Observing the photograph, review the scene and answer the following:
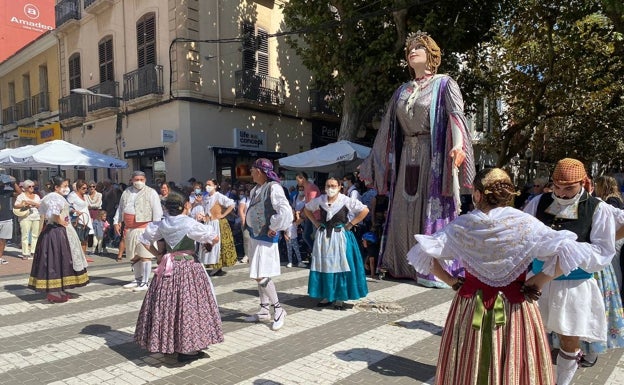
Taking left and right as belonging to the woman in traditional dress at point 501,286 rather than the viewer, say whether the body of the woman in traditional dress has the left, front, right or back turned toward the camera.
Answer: back

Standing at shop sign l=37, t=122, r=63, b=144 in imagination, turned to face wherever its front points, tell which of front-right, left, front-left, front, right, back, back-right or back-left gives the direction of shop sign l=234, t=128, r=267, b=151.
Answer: left

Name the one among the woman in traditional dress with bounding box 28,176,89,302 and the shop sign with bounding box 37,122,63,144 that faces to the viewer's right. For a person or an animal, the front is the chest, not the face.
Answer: the woman in traditional dress

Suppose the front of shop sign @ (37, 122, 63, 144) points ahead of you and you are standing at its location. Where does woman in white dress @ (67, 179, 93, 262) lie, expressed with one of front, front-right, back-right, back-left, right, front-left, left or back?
front-left

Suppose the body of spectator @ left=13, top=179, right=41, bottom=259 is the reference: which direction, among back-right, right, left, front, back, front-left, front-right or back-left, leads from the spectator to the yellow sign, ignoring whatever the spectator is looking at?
back-left

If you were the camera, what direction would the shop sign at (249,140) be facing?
facing the viewer and to the right of the viewer

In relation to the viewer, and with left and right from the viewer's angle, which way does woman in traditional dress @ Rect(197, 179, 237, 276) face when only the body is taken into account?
facing the viewer and to the left of the viewer

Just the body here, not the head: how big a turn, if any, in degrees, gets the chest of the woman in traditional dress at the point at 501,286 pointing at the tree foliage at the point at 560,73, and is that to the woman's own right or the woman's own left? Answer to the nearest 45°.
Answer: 0° — they already face it
